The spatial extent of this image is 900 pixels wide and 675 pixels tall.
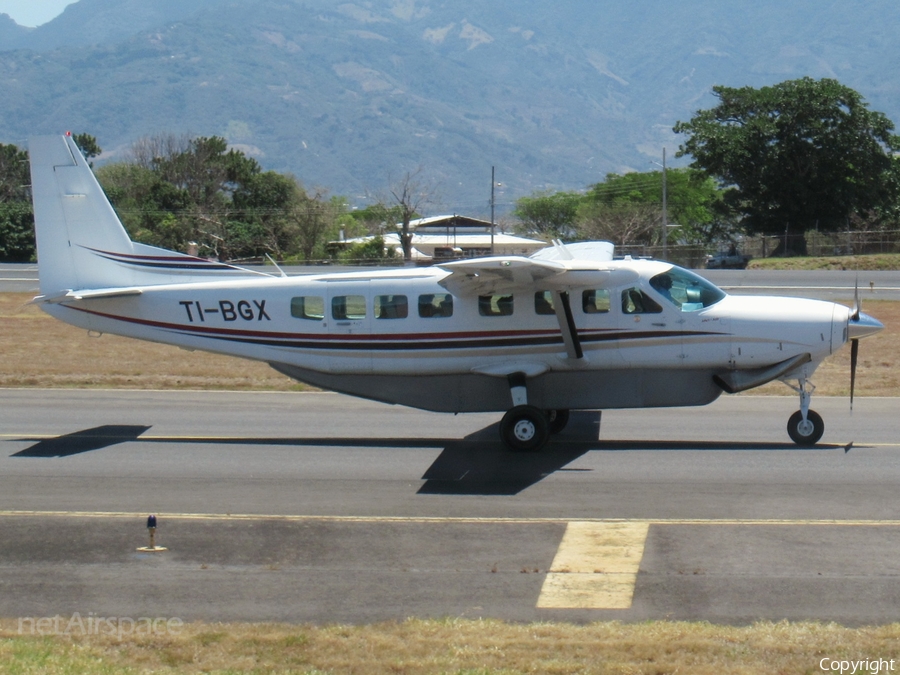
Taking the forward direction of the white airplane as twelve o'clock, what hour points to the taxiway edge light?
The taxiway edge light is roughly at 4 o'clock from the white airplane.

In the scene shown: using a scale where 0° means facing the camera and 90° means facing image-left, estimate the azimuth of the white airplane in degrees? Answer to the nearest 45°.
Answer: approximately 270°
